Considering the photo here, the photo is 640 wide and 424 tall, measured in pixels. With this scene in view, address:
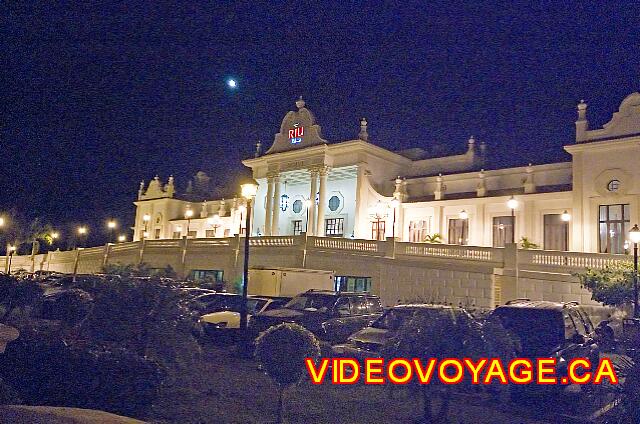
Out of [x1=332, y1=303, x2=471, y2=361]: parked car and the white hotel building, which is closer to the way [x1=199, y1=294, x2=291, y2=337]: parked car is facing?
the parked car

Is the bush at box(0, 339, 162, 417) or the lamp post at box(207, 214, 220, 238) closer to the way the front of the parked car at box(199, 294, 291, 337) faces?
the bush

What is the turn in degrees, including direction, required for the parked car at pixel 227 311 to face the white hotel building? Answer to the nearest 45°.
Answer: approximately 180°

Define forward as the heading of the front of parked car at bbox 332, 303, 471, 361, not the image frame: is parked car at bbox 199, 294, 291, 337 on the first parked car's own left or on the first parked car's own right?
on the first parked car's own right

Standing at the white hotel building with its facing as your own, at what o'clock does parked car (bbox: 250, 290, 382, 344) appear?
The parked car is roughly at 11 o'clock from the white hotel building.

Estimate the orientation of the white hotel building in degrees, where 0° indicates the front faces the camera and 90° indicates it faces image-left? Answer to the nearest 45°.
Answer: approximately 45°

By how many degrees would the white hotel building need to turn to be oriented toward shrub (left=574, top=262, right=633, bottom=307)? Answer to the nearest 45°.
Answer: approximately 45° to its left
